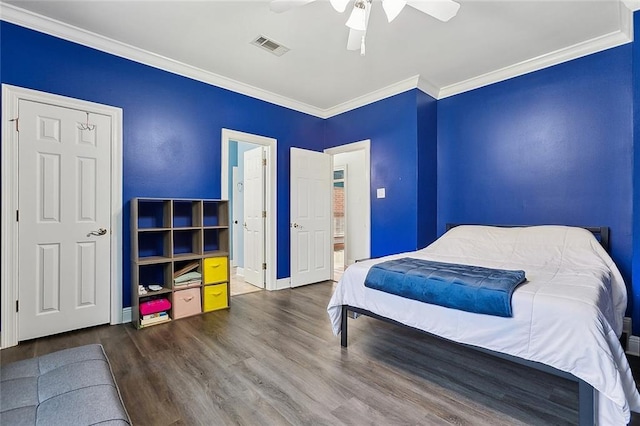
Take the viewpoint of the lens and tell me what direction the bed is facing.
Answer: facing the viewer and to the left of the viewer

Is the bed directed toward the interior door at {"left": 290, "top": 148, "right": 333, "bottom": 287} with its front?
no

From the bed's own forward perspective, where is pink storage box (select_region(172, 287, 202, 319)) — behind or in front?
in front

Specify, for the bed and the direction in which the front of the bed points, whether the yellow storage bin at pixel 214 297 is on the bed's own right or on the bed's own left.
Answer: on the bed's own right

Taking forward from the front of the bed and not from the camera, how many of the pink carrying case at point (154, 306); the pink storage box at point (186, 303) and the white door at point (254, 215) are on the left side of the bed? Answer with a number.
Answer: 0

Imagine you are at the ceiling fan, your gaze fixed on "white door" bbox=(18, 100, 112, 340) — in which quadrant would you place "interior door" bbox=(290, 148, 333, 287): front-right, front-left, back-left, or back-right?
front-right

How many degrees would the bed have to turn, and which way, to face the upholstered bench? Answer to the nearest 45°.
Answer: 0° — it already faces it

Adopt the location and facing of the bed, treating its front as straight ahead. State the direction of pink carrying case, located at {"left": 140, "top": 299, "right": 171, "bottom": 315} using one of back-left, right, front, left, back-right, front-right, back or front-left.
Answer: front-right

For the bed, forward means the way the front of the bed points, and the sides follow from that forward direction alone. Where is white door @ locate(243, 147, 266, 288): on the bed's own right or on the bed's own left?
on the bed's own right

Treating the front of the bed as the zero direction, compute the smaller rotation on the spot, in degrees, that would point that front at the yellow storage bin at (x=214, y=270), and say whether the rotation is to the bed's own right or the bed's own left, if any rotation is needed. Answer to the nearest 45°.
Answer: approximately 45° to the bed's own right

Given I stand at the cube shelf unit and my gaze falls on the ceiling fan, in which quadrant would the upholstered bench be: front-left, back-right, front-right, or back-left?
front-right

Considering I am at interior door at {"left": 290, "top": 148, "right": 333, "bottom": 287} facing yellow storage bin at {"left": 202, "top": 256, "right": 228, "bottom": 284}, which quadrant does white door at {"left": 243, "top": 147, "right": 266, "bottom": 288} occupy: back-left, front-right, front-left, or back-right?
front-right

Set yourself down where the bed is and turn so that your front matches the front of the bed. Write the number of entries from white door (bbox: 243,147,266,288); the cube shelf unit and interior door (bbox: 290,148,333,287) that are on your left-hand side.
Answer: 0
